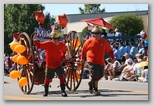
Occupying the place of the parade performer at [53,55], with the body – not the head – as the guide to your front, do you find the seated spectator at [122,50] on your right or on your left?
on your left

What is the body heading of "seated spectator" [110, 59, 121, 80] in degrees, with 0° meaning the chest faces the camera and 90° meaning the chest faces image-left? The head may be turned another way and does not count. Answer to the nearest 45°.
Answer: approximately 45°

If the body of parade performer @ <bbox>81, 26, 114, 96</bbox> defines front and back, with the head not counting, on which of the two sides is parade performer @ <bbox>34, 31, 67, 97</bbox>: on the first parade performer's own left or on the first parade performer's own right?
on the first parade performer's own right

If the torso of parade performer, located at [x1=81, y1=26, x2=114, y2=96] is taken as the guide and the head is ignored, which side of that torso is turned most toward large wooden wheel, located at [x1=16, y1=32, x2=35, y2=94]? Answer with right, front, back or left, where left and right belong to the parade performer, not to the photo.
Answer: right

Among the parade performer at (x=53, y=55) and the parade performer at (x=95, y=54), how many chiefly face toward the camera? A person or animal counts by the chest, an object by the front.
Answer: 2
